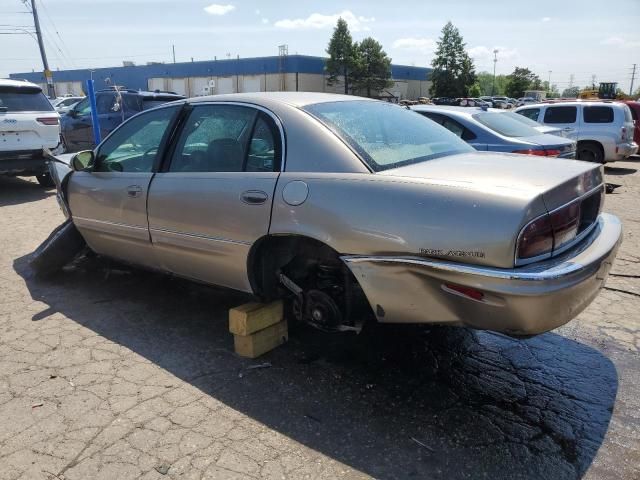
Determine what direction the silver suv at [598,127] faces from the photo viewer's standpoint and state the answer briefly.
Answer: facing to the left of the viewer

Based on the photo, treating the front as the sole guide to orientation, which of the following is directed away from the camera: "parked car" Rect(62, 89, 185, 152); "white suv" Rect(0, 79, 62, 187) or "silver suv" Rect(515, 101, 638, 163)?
"white suv" Rect(0, 79, 62, 187)

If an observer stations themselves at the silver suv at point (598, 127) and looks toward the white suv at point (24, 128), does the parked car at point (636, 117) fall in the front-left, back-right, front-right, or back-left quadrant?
back-right

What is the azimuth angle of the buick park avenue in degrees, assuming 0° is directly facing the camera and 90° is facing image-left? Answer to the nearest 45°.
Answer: approximately 135°

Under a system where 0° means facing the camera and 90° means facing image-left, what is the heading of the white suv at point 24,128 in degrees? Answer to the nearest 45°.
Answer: approximately 180°

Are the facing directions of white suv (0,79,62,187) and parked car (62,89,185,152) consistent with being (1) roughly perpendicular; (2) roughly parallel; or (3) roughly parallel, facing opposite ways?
roughly perpendicular

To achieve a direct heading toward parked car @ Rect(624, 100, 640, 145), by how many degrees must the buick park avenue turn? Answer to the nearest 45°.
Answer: approximately 90° to its right

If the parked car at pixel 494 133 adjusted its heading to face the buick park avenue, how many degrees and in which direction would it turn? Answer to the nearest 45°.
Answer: approximately 135° to its left

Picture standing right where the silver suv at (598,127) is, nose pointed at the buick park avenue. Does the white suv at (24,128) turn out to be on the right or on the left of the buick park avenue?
right

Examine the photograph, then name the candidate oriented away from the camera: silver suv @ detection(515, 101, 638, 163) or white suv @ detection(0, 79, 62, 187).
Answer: white suv @ detection(0, 79, 62, 187)

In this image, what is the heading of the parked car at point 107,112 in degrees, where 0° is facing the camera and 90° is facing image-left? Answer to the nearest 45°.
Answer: approximately 90°
